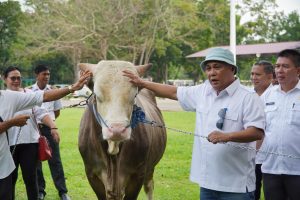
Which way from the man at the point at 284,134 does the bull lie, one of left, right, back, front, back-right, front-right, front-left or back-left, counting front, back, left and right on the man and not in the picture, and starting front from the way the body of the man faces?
front-right

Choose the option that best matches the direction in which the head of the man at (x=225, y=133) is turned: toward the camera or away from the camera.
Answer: toward the camera

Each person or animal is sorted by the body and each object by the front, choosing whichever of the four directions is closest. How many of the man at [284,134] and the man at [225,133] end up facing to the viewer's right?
0

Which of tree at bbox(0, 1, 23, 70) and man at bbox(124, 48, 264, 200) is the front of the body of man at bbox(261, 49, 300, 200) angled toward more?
the man

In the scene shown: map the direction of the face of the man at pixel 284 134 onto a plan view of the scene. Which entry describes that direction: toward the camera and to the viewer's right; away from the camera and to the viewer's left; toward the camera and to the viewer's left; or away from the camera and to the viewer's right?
toward the camera and to the viewer's left

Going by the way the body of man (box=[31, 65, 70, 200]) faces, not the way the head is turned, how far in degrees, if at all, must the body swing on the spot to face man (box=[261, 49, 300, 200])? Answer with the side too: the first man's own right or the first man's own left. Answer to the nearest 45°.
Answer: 0° — they already face them

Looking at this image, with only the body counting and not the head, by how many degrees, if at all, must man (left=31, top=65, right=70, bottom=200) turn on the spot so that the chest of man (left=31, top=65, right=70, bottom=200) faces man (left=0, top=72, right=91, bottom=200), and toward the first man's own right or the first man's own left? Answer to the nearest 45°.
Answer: approximately 45° to the first man's own right

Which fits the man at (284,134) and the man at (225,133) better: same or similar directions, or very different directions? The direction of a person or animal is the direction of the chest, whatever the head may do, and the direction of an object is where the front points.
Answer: same or similar directions

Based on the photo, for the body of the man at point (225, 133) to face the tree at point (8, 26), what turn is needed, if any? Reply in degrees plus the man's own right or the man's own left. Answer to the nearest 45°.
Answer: approximately 90° to the man's own right

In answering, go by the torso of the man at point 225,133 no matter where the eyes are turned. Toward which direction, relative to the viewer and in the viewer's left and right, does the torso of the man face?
facing the viewer and to the left of the viewer

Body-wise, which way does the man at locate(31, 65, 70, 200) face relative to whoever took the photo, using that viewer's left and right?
facing the viewer and to the right of the viewer

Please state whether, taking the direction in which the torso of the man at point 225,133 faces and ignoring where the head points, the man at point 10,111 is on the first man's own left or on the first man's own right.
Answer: on the first man's own right

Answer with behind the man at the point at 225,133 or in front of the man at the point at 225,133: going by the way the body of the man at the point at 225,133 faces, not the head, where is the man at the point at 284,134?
behind
